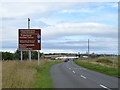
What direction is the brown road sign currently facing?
toward the camera
